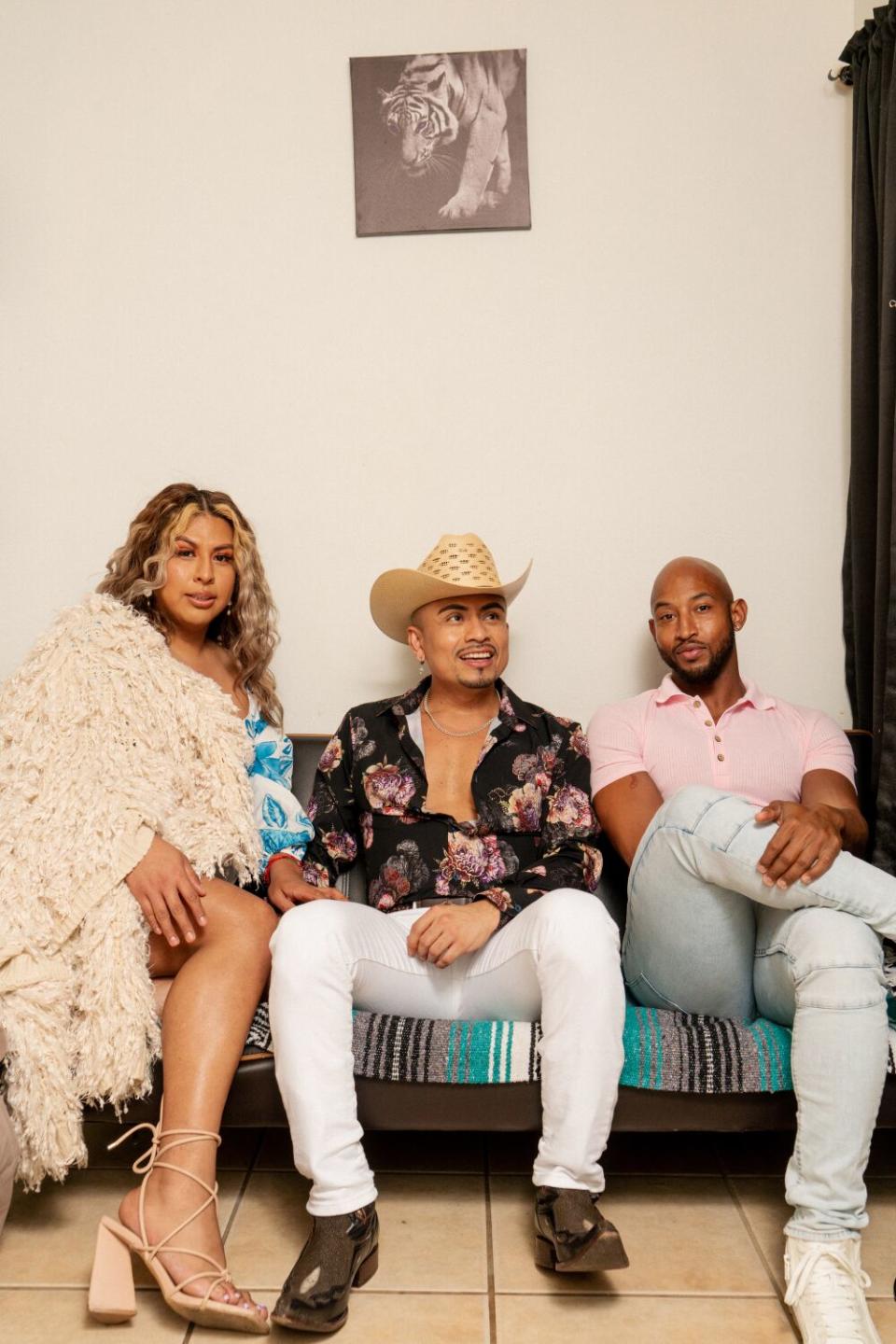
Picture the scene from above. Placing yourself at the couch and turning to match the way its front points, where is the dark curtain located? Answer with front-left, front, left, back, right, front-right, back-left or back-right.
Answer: back-left

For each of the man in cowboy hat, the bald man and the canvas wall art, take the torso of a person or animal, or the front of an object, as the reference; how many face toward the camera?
3

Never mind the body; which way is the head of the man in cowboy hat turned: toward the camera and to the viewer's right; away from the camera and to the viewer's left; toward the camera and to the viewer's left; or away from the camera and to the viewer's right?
toward the camera and to the viewer's right

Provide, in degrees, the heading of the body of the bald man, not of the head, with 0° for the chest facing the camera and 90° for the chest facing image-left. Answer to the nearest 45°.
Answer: approximately 0°

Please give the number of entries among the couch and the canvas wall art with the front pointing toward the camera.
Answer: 2

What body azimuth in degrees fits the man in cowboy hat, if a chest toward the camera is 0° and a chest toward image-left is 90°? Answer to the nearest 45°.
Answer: approximately 0°

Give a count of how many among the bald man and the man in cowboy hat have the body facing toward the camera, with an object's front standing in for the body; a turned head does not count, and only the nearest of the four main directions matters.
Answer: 2

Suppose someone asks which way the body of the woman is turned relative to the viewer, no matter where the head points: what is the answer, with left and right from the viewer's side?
facing the viewer and to the right of the viewer
